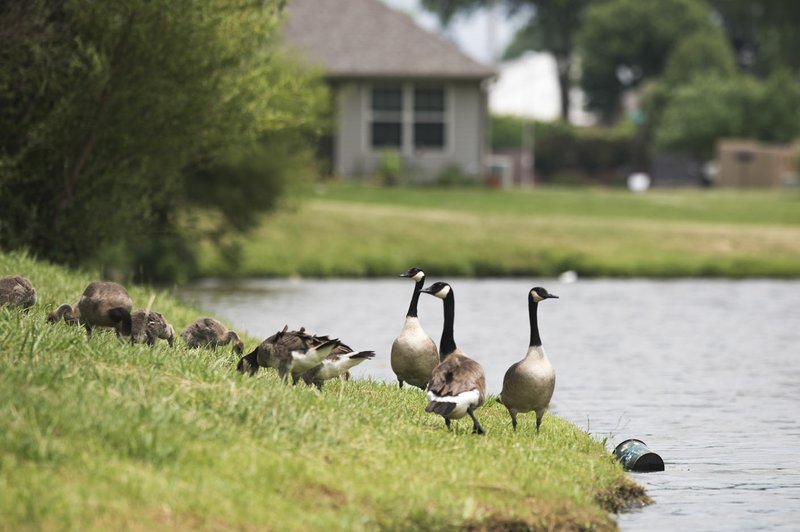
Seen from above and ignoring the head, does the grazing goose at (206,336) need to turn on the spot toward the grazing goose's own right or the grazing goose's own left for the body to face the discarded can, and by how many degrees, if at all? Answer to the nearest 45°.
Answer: approximately 45° to the grazing goose's own right

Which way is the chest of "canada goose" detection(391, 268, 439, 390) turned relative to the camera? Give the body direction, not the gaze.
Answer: toward the camera

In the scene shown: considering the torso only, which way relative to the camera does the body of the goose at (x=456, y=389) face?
away from the camera

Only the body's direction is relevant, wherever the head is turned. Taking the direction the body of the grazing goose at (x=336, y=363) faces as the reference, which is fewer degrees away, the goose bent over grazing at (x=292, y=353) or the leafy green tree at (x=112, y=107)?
the goose bent over grazing

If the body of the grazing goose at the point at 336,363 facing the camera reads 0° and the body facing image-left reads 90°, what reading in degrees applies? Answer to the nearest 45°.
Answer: approximately 90°

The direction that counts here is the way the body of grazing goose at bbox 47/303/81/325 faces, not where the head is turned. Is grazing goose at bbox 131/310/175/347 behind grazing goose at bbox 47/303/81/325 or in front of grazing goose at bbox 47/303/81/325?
behind

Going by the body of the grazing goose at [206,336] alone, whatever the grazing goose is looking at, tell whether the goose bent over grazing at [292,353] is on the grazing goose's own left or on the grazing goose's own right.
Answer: on the grazing goose's own right

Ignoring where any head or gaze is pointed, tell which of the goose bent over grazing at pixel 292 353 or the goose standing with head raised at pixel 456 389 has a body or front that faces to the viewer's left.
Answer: the goose bent over grazing

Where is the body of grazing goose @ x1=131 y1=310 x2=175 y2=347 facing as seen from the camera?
to the viewer's right

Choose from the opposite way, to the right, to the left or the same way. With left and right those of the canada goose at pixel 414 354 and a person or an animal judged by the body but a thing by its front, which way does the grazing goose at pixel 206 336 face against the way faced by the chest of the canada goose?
to the left

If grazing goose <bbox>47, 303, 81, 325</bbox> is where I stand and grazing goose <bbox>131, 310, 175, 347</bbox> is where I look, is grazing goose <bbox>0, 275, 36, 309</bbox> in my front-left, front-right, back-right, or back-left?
back-left

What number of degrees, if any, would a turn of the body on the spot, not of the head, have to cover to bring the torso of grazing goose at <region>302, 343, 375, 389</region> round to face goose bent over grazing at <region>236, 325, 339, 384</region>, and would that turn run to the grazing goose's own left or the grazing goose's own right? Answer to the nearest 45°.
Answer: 0° — it already faces it

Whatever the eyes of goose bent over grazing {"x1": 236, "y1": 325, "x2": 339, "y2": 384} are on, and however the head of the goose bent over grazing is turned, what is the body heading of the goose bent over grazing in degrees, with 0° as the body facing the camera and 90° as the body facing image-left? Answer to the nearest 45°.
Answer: approximately 90°
